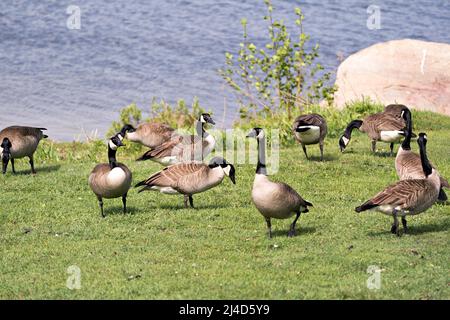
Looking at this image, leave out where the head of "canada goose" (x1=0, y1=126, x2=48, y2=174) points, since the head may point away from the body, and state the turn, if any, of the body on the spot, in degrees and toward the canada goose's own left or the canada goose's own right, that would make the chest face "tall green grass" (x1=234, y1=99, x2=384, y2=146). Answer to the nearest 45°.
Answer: approximately 135° to the canada goose's own left

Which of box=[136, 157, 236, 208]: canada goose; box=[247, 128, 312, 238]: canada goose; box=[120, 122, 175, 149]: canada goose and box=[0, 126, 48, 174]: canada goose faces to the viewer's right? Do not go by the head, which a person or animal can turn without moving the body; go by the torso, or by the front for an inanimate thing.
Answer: box=[136, 157, 236, 208]: canada goose

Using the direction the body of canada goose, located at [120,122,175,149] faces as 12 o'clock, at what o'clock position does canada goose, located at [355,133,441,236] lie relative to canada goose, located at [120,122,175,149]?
canada goose, located at [355,133,441,236] is roughly at 8 o'clock from canada goose, located at [120,122,175,149].

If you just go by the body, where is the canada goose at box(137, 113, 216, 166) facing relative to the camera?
to the viewer's right

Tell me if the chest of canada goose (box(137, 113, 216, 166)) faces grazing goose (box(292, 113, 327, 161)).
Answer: yes

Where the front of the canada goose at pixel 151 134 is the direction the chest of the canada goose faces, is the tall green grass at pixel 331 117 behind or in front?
behind

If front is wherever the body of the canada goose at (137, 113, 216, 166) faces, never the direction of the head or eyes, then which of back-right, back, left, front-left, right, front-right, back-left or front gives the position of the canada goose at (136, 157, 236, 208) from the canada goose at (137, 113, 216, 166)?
right

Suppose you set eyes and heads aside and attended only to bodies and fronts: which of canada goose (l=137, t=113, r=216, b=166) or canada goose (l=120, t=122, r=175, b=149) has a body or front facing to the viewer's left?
canada goose (l=120, t=122, r=175, b=149)

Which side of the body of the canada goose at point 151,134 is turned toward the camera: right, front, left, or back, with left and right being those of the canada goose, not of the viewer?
left

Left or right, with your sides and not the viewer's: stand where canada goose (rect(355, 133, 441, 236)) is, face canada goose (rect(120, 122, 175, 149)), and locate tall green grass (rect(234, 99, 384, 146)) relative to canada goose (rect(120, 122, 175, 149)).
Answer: right

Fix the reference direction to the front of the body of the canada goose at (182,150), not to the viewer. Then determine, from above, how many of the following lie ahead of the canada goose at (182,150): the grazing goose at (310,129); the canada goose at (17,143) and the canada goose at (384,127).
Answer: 2

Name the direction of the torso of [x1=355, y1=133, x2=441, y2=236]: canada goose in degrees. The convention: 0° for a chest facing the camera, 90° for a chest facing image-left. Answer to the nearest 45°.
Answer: approximately 270°

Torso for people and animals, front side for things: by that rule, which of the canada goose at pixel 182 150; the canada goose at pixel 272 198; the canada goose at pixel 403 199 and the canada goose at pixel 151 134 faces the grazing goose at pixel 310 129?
the canada goose at pixel 182 150

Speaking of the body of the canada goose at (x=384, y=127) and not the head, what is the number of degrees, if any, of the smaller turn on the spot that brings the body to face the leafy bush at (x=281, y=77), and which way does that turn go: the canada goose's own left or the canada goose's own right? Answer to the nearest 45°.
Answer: approximately 45° to the canada goose's own right

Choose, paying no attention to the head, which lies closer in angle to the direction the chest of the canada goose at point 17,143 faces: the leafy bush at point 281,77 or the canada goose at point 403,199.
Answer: the canada goose
